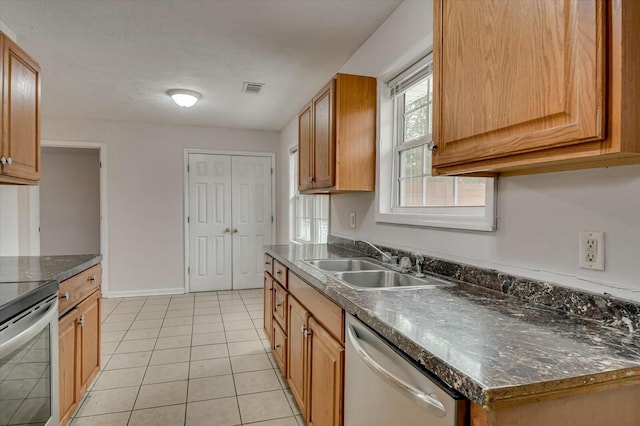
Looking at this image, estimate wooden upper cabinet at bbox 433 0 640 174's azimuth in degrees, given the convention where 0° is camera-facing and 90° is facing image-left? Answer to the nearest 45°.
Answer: approximately 45°

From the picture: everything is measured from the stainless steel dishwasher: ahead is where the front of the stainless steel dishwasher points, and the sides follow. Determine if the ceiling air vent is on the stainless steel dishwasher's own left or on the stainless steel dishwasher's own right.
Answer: on the stainless steel dishwasher's own right

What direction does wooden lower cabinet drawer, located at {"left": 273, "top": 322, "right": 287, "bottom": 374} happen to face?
to the viewer's left

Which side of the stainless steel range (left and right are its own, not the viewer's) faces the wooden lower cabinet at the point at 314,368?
front

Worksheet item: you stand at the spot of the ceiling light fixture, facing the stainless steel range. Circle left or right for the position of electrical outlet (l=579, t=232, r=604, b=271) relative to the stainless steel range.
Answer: left

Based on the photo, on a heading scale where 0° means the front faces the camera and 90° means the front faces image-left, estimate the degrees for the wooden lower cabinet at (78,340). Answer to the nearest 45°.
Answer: approximately 270°

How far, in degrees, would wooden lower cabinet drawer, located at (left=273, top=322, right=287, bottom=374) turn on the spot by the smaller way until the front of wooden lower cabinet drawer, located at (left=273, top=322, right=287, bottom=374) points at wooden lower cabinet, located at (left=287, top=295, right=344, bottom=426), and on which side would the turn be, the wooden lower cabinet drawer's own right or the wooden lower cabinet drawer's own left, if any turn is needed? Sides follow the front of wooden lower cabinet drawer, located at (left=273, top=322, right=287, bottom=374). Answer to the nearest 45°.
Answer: approximately 90° to the wooden lower cabinet drawer's own left

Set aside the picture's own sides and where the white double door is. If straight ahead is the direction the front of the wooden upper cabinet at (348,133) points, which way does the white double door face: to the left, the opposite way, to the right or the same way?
to the left

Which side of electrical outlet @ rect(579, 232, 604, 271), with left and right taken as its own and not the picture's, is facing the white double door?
right

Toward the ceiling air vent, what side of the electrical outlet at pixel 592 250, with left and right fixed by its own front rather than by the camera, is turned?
right

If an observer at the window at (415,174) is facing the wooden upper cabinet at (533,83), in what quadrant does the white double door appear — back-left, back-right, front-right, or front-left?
back-right

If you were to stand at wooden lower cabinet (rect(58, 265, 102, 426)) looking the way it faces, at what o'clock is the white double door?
The white double door is roughly at 10 o'clock from the wooden lower cabinet.

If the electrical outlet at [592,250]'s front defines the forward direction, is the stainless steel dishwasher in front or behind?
in front

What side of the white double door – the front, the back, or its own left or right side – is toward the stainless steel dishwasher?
front

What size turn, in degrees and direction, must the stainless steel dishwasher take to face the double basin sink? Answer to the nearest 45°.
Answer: approximately 135° to its right
